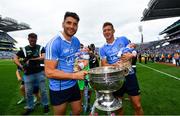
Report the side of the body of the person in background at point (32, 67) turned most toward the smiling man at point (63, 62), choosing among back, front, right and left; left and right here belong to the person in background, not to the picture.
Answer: front

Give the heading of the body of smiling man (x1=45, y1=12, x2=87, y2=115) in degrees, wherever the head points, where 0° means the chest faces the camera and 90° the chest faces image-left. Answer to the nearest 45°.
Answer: approximately 315°

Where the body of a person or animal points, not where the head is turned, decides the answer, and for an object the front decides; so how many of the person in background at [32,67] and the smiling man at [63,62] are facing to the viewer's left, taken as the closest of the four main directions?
0

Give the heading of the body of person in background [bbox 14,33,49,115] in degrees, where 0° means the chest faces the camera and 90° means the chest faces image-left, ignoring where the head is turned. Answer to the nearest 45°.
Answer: approximately 0°

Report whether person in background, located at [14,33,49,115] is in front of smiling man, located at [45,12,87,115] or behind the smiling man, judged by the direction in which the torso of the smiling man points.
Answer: behind
